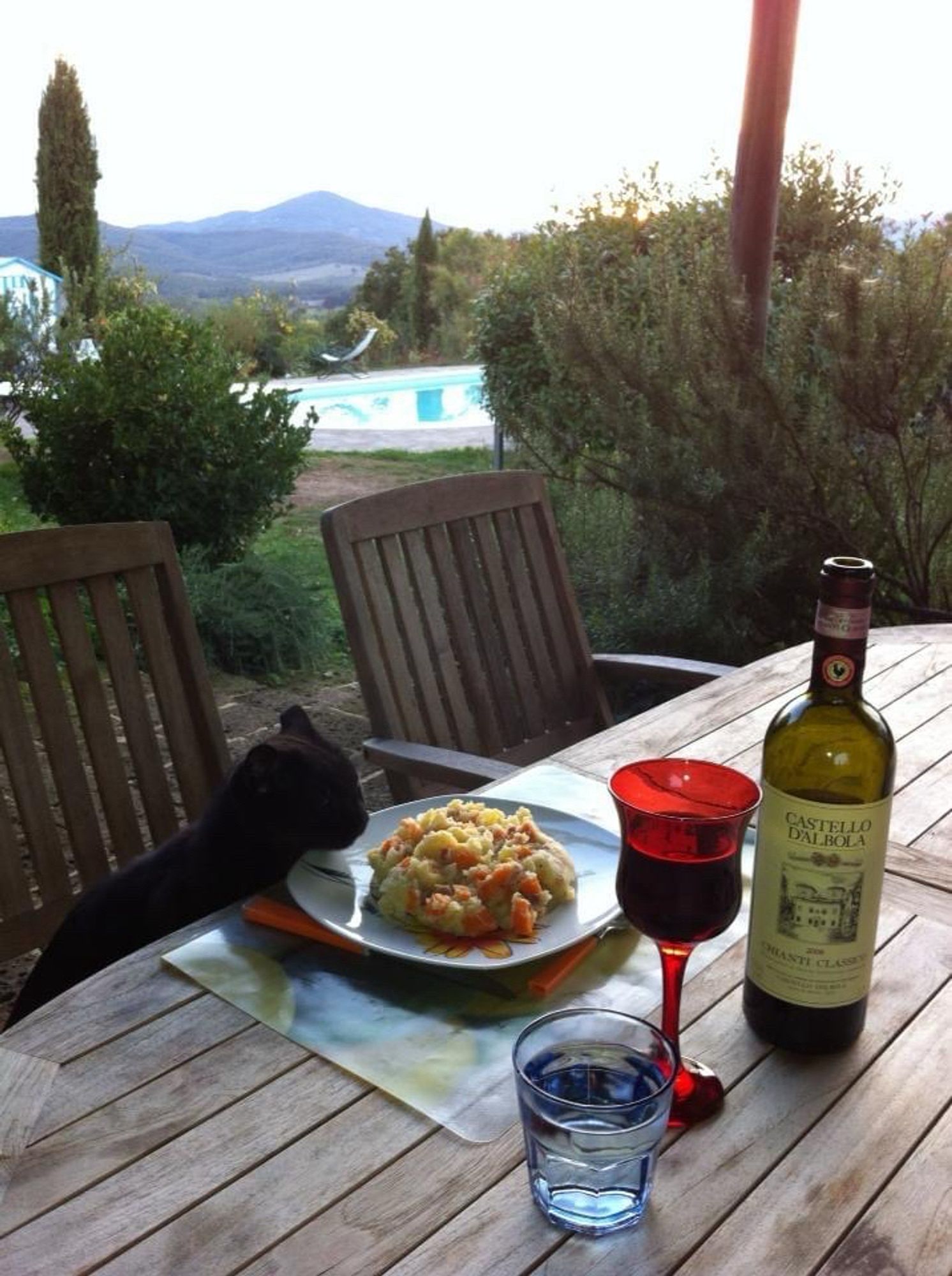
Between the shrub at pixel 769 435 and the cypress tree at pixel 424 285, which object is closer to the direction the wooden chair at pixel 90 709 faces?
the shrub

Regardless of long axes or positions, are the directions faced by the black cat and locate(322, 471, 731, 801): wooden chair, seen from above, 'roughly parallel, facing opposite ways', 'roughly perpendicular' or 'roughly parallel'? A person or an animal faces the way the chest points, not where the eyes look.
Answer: roughly perpendicular

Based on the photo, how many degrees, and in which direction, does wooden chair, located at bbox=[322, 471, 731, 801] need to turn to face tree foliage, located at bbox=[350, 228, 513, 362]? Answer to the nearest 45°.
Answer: approximately 135° to its left

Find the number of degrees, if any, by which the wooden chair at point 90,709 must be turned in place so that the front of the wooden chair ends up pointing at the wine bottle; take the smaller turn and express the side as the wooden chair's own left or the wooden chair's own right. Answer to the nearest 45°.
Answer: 0° — it already faces it

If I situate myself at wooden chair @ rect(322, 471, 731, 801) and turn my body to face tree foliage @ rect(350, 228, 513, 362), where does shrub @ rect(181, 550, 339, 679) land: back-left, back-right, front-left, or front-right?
front-left

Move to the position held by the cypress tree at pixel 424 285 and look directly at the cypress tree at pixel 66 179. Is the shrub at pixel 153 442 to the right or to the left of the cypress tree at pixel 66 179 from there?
left

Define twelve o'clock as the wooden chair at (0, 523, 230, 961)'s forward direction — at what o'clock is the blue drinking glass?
The blue drinking glass is roughly at 1 o'clock from the wooden chair.

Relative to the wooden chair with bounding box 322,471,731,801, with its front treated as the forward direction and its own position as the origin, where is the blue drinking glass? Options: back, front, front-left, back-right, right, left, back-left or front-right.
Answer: front-right

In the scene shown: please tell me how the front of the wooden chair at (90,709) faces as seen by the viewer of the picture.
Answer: facing the viewer and to the right of the viewer

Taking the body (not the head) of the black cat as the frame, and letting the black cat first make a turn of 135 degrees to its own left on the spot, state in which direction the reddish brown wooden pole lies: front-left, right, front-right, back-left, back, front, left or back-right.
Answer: right

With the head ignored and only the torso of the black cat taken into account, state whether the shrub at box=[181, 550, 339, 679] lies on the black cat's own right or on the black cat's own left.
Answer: on the black cat's own left

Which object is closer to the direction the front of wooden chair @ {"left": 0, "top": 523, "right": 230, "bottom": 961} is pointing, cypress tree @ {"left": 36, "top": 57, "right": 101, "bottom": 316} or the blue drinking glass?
the blue drinking glass

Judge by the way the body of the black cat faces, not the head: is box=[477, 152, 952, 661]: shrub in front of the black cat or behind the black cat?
in front

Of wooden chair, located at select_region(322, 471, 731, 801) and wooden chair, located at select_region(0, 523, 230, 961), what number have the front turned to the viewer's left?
0

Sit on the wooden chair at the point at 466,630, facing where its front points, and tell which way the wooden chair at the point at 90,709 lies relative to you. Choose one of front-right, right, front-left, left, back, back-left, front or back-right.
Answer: right

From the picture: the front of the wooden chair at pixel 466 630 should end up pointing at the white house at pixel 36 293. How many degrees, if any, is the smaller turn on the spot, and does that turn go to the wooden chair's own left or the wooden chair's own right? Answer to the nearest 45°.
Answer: approximately 180°

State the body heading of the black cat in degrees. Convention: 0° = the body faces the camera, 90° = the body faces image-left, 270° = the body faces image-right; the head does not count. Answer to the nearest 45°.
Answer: approximately 270°
